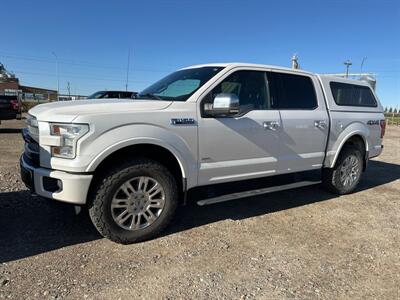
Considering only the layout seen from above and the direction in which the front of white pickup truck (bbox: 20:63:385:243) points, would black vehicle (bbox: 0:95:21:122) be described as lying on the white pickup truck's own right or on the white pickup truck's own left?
on the white pickup truck's own right

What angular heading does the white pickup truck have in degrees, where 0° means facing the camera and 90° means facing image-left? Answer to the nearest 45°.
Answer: approximately 45°
